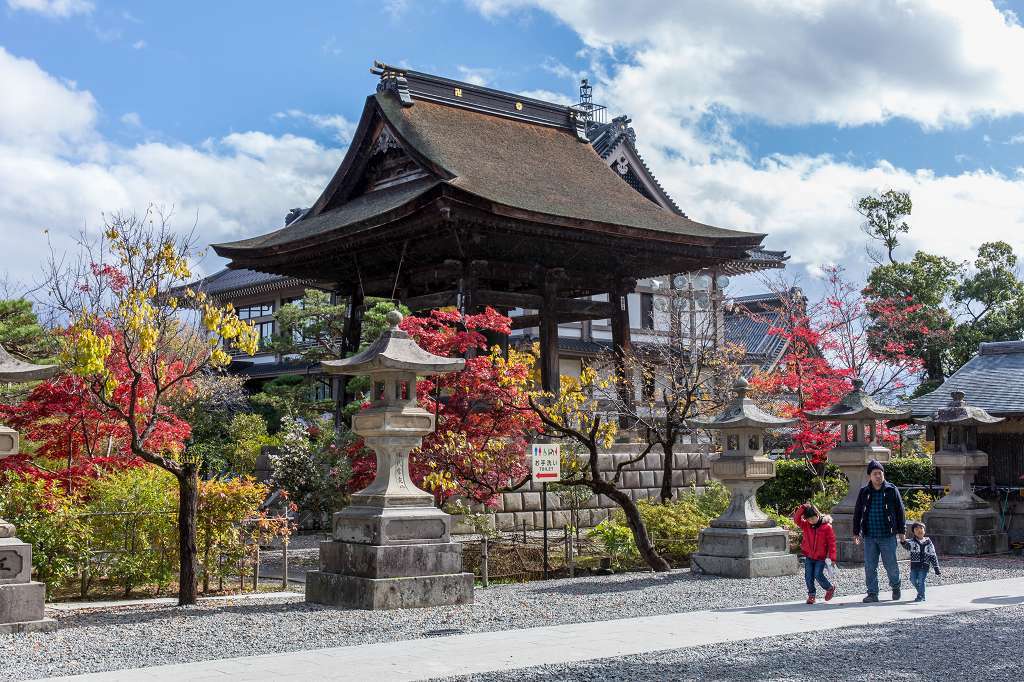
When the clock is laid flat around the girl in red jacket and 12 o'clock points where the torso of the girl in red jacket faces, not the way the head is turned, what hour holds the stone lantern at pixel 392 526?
The stone lantern is roughly at 1 o'clock from the girl in red jacket.

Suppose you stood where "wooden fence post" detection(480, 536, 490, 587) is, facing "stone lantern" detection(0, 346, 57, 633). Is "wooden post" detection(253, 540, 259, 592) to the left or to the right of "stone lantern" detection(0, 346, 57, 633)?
right

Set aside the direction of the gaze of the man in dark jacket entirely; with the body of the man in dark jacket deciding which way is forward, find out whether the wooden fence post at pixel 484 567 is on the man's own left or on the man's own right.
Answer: on the man's own right

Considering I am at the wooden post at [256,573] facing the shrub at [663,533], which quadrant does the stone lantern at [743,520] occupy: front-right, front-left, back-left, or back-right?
front-right

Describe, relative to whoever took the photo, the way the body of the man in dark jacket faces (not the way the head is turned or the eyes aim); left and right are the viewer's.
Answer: facing the viewer

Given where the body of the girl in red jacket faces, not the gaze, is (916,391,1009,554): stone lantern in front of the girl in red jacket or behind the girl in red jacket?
behind

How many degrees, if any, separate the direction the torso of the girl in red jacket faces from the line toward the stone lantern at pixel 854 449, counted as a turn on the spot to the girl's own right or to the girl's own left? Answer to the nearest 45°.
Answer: approximately 135° to the girl's own right

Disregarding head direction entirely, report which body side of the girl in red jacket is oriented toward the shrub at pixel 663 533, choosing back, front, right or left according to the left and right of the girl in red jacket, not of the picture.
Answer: right

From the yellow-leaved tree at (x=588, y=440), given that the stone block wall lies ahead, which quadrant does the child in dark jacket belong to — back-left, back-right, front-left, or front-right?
back-right

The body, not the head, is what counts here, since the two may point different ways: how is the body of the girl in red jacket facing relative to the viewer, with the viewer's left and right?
facing the viewer and to the left of the viewer

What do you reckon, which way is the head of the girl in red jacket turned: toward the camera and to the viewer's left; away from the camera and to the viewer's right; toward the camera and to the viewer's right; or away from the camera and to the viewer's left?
toward the camera and to the viewer's left
